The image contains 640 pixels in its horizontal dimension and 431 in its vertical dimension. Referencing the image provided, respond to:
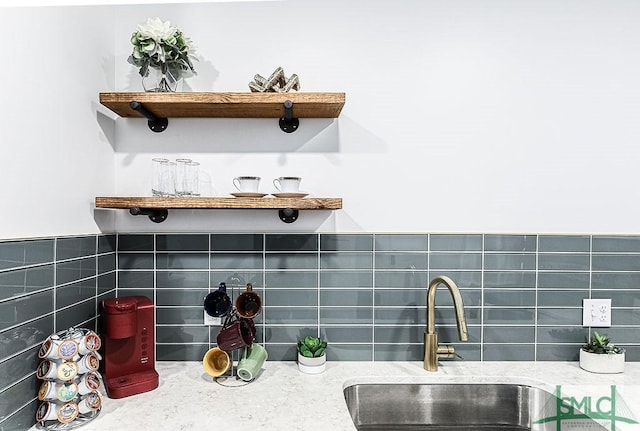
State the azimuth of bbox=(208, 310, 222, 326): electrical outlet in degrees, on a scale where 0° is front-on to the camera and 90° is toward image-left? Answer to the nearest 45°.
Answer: approximately 0°

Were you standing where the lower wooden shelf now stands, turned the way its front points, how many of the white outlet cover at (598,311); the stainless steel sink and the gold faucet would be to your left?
3

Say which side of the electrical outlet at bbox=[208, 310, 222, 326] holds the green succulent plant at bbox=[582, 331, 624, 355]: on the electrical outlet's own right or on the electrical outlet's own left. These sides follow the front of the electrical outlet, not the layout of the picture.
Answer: on the electrical outlet's own left

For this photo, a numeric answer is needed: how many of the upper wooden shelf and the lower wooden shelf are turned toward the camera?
2

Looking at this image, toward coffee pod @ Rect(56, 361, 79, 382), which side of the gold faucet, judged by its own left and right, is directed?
right
